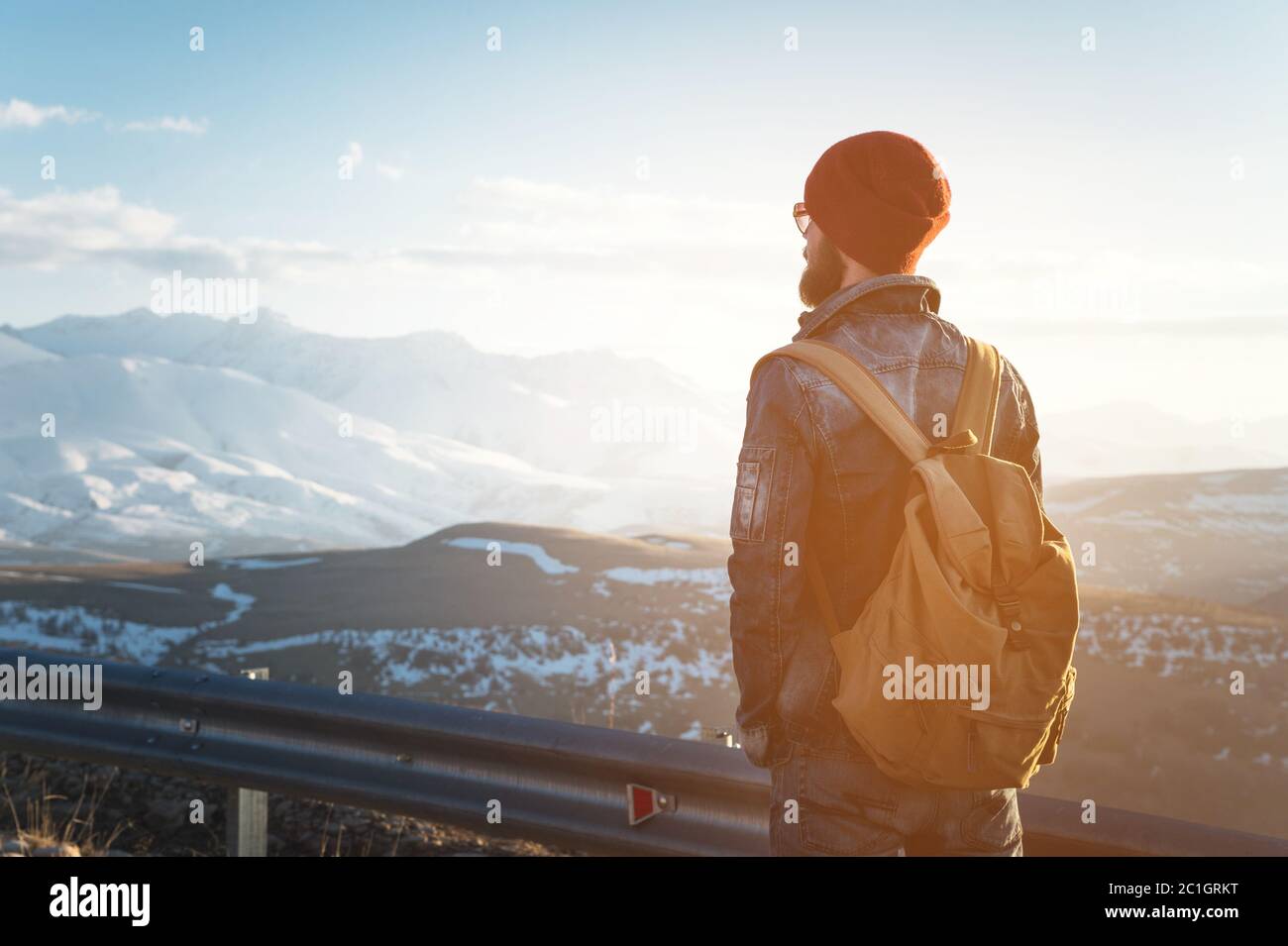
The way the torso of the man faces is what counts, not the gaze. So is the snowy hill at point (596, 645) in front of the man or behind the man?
in front

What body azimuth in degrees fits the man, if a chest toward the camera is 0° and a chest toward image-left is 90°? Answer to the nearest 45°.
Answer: approximately 135°

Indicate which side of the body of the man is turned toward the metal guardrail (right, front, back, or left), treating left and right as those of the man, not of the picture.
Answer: front

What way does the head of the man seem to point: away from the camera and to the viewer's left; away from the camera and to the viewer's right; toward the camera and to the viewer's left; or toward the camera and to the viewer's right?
away from the camera and to the viewer's left
